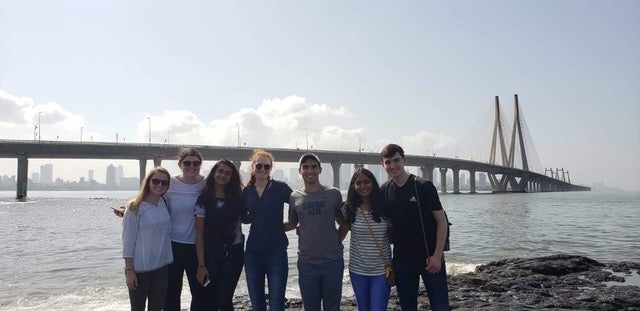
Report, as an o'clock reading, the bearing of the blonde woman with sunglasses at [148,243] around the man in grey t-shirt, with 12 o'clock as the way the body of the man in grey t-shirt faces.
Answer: The blonde woman with sunglasses is roughly at 3 o'clock from the man in grey t-shirt.

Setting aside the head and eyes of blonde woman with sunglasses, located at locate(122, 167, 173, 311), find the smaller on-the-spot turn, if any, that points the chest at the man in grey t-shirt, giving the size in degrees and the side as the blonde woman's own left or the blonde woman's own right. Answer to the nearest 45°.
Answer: approximately 45° to the blonde woman's own left

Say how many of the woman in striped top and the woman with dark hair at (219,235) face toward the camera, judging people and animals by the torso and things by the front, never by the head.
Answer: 2

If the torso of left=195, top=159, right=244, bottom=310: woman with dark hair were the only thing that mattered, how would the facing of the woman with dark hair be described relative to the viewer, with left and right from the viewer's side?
facing the viewer

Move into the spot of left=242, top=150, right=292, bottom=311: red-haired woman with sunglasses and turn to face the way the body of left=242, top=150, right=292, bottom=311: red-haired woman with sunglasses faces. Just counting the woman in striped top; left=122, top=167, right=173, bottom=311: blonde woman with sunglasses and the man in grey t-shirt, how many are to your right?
1

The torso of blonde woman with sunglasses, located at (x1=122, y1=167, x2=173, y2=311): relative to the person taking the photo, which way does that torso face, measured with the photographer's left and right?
facing the viewer and to the right of the viewer

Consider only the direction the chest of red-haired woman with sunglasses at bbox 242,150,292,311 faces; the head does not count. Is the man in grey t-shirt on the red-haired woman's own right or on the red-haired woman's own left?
on the red-haired woman's own left

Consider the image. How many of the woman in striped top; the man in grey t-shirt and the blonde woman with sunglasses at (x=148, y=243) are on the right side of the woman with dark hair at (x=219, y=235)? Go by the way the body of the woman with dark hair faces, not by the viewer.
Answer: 1

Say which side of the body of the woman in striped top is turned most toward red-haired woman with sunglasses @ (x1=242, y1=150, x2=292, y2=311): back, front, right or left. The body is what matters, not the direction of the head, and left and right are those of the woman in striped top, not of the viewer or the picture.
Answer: right
